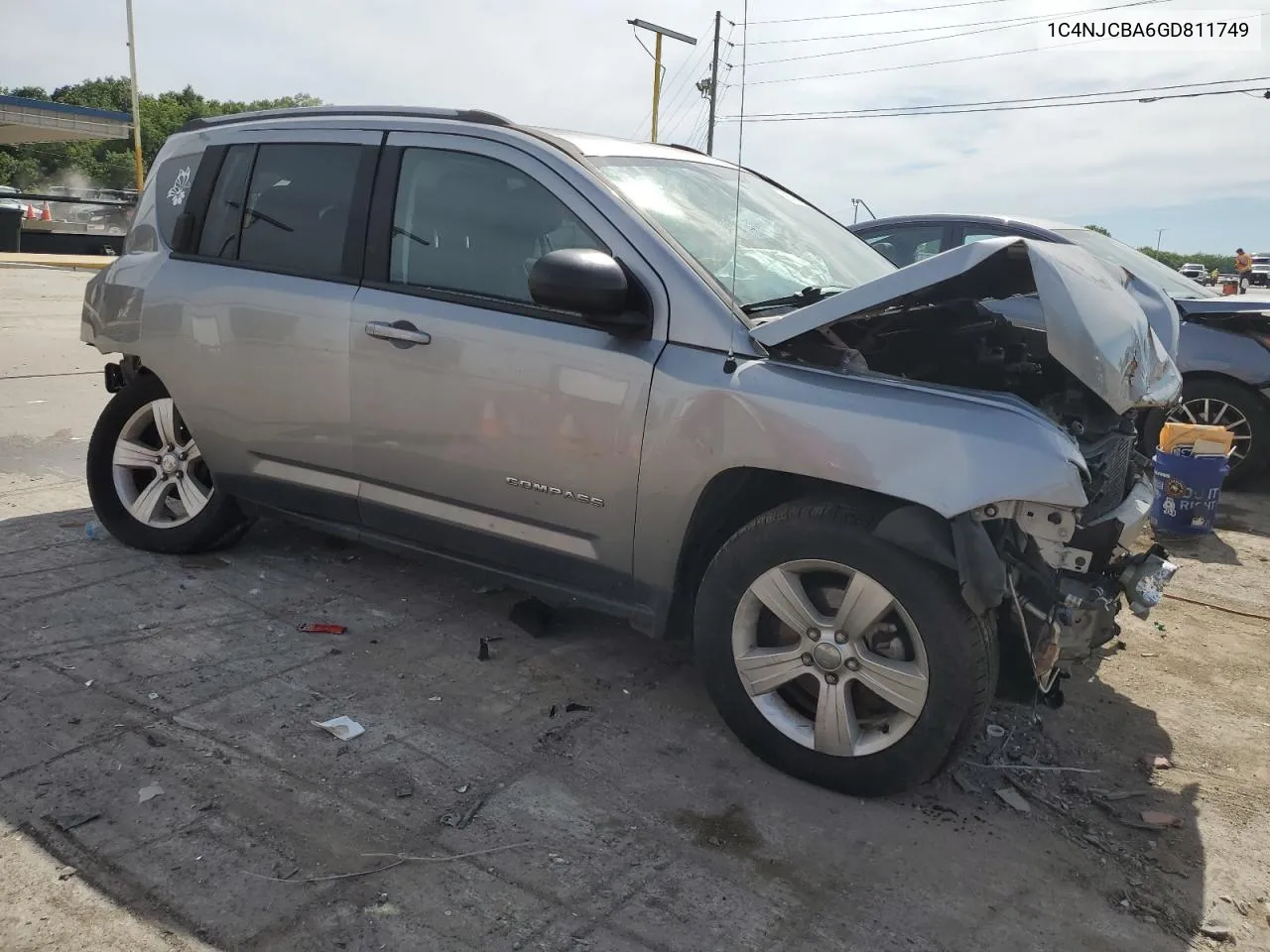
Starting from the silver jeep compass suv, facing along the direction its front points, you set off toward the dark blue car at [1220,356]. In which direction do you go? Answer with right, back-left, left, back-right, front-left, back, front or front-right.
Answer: left

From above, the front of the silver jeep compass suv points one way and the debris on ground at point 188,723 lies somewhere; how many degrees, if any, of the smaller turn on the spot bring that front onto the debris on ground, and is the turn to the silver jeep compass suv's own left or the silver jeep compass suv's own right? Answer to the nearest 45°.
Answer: approximately 135° to the silver jeep compass suv's own right

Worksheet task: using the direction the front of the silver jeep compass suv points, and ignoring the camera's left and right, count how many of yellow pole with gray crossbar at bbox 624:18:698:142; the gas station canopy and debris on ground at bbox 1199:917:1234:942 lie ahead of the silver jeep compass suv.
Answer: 1

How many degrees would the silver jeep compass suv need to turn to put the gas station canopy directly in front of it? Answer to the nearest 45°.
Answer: approximately 180°

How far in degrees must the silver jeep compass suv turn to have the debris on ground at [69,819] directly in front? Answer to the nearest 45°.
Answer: approximately 90° to its right

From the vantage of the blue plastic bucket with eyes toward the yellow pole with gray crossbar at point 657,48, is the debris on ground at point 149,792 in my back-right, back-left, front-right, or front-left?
back-left

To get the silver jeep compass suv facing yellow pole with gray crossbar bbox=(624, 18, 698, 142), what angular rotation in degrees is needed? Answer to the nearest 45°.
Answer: approximately 135° to its left

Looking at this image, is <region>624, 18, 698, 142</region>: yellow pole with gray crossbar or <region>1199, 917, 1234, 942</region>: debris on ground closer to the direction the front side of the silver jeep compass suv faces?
the debris on ground

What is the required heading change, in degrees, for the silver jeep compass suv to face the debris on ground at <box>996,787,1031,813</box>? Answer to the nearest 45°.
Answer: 0° — it already faces it

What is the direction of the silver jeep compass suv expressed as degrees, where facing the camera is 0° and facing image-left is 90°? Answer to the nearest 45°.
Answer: approximately 315°
